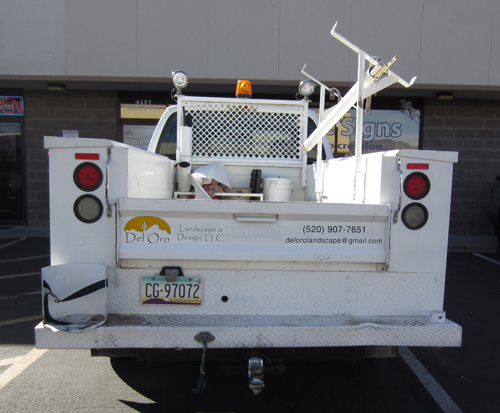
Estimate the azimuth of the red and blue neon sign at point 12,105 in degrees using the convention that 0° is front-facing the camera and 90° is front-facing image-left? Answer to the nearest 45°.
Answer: approximately 0°

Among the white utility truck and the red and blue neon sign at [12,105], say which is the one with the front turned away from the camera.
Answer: the white utility truck

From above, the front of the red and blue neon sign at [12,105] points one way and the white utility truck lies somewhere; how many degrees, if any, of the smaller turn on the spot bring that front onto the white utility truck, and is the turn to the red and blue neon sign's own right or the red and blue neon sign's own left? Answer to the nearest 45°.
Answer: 0° — it already faces it

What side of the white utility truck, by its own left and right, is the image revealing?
back

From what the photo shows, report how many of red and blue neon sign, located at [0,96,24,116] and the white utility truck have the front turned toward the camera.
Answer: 1

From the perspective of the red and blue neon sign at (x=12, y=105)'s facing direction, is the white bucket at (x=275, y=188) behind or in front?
in front
